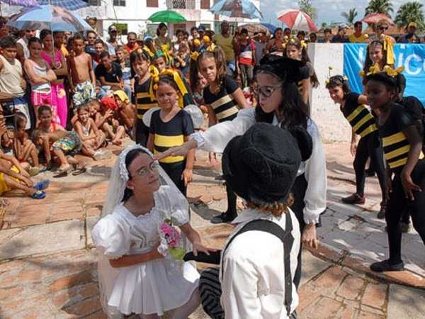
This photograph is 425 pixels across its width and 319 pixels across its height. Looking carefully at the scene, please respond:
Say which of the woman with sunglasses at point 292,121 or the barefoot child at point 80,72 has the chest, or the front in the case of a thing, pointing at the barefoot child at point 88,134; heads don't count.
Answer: the barefoot child at point 80,72

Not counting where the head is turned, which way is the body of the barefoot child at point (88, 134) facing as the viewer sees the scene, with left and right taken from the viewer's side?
facing the viewer and to the right of the viewer

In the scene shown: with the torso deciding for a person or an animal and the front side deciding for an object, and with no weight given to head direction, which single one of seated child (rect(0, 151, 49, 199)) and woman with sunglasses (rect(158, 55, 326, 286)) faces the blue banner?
the seated child

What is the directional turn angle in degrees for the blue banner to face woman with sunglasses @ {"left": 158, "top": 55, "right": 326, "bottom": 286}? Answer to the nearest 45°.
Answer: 0° — it already faces them

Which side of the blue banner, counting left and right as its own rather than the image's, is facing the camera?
front

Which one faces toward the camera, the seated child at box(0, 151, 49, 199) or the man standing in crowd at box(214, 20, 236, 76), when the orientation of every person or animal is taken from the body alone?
the man standing in crowd

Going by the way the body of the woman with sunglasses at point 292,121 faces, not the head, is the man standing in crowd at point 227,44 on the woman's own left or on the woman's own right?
on the woman's own right

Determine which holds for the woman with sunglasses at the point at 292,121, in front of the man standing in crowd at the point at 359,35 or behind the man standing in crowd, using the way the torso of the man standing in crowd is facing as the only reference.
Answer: in front

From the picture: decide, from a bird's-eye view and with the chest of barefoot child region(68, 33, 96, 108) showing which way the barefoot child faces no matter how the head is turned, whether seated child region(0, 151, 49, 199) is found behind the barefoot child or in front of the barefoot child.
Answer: in front

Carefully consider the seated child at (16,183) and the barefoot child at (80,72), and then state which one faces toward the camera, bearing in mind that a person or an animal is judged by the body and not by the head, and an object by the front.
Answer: the barefoot child

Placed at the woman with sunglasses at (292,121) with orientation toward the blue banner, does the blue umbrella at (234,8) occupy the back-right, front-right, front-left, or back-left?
front-left

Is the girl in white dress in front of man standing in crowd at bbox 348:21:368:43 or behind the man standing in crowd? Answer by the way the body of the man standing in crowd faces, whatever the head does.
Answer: in front

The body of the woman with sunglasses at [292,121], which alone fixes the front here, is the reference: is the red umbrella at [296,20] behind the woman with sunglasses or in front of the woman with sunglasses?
behind

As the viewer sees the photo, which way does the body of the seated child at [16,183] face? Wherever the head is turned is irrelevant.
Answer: to the viewer's right

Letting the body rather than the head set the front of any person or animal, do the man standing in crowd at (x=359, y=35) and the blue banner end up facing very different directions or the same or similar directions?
same or similar directions

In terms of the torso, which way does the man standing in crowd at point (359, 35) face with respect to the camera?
toward the camera

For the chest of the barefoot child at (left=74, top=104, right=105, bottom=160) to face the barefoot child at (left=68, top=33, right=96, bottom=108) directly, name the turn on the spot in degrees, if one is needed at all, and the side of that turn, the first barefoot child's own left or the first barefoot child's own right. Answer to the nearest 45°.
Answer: approximately 135° to the first barefoot child's own left

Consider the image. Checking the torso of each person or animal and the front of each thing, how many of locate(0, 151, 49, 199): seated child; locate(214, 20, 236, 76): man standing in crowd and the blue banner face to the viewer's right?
1

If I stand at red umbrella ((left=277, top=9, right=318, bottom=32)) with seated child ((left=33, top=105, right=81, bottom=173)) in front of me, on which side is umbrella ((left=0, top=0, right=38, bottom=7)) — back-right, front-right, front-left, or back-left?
front-right

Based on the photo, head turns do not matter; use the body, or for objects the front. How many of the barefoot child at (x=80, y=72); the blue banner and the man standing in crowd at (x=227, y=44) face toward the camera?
3
